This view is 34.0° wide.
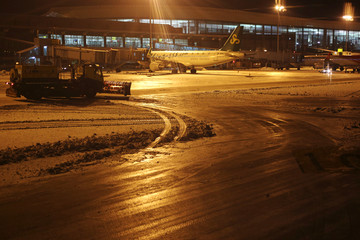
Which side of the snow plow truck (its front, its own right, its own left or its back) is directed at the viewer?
right
